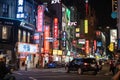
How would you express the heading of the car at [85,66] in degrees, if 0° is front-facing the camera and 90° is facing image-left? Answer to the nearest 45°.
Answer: approximately 135°
